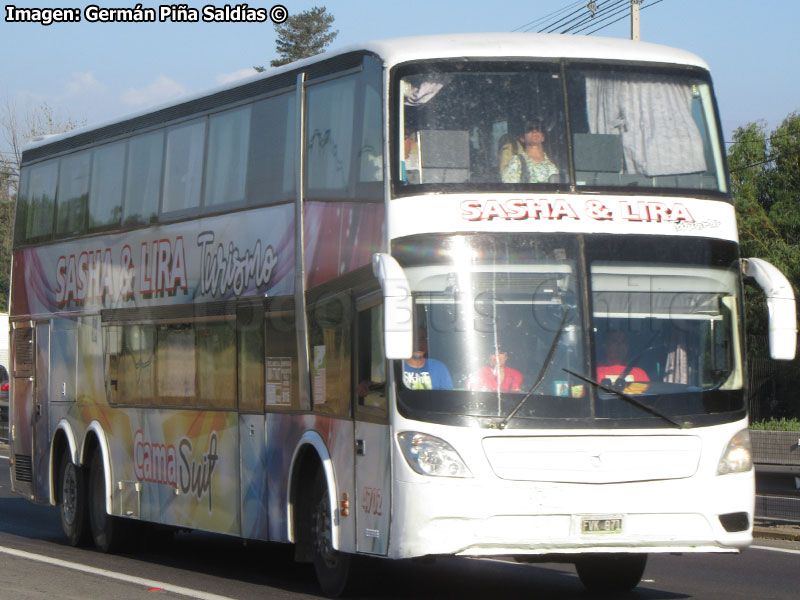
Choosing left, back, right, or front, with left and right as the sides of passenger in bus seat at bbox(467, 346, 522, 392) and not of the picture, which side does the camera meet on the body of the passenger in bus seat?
front

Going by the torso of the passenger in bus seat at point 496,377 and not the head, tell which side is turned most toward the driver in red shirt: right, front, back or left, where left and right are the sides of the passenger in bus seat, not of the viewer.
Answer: left

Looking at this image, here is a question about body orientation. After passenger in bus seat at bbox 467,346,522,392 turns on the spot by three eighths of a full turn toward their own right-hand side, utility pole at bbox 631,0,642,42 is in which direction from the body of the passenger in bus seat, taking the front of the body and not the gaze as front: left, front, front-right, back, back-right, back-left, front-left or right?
front-right
